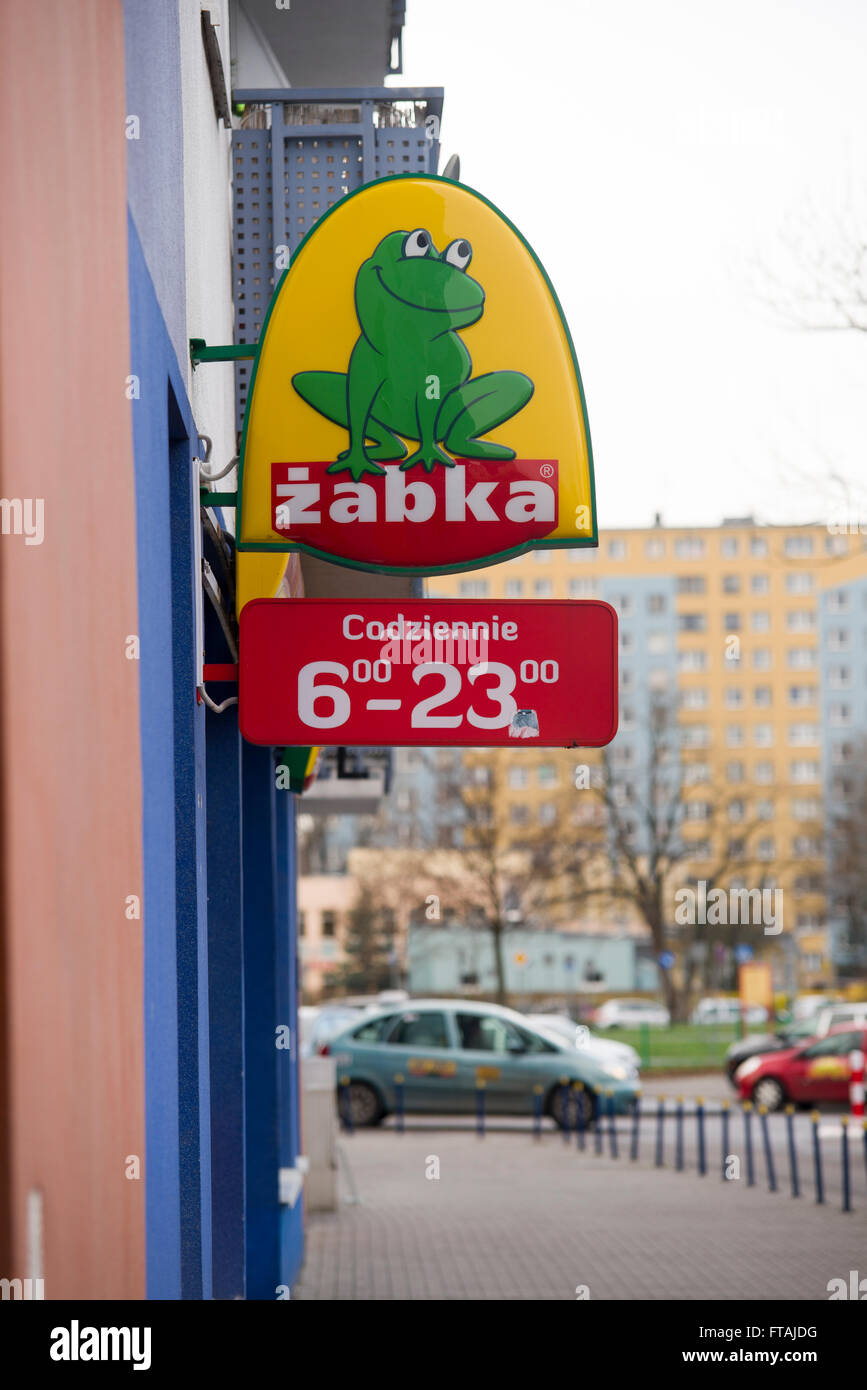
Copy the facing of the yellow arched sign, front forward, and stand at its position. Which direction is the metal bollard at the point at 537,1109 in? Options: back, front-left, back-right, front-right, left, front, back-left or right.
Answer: back

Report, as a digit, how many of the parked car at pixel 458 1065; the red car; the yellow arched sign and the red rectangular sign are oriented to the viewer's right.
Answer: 1

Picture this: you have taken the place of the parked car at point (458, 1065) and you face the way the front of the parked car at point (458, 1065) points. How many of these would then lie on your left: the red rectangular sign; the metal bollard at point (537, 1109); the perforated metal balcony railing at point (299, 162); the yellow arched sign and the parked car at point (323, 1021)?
1

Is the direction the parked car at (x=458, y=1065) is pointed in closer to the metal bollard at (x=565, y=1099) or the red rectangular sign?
the metal bollard

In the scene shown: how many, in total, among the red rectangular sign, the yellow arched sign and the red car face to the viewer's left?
1

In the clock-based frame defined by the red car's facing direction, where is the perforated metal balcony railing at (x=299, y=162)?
The perforated metal balcony railing is roughly at 9 o'clock from the red car.

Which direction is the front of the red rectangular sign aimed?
toward the camera

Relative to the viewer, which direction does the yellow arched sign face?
toward the camera

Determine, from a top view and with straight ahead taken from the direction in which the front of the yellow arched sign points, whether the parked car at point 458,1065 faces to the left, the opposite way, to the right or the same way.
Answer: to the left

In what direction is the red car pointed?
to the viewer's left

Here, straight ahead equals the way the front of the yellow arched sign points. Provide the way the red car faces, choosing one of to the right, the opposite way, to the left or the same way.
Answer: to the right

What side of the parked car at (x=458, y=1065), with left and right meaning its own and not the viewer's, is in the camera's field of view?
right

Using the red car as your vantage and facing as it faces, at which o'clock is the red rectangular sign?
The red rectangular sign is roughly at 9 o'clock from the red car.

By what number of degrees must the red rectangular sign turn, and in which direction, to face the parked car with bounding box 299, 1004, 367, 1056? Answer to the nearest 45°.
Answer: approximately 180°

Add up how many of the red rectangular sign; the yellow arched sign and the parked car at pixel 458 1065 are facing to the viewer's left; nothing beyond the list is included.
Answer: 0
